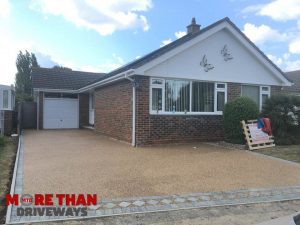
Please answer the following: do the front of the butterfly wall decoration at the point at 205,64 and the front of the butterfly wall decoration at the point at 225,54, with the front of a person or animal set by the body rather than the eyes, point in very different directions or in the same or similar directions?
same or similar directions

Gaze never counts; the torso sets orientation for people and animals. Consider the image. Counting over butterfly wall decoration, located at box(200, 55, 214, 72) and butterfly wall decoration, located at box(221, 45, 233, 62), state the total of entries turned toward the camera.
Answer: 2

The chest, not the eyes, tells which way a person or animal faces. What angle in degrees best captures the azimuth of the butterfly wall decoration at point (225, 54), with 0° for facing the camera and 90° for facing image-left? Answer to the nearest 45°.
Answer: approximately 0°

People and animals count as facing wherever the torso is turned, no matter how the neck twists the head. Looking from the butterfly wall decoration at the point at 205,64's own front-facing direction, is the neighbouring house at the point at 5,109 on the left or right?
on its right

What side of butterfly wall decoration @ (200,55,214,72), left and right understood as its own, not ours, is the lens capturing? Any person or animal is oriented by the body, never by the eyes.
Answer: front

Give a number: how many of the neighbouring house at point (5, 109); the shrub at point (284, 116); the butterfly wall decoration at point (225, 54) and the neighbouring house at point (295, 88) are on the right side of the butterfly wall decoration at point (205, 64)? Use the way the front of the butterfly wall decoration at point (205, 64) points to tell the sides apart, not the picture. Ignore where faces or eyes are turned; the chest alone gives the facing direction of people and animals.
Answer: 1

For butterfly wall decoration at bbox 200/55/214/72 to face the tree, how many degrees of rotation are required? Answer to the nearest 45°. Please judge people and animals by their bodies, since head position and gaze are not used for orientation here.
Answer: approximately 135° to its right

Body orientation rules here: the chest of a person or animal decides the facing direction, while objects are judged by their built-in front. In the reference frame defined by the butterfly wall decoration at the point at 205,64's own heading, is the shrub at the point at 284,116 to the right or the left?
on its left

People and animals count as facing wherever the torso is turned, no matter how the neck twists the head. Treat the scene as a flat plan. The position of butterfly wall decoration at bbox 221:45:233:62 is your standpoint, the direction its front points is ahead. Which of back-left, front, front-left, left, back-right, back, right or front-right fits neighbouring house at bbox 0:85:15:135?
right

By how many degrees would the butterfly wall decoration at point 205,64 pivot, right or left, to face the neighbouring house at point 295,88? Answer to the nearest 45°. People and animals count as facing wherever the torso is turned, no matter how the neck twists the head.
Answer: approximately 135° to its left
